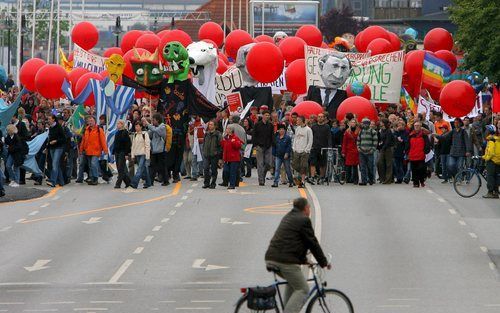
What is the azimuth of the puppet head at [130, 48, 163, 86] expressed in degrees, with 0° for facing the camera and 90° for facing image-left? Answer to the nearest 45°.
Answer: approximately 0°

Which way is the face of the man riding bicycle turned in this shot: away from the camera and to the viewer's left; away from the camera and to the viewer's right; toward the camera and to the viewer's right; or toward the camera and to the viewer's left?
away from the camera and to the viewer's right

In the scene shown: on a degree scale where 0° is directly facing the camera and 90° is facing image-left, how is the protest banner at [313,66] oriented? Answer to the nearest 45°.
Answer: approximately 0°

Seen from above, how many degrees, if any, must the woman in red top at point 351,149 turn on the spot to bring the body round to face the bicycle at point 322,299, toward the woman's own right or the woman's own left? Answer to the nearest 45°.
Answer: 0° — they already face it
